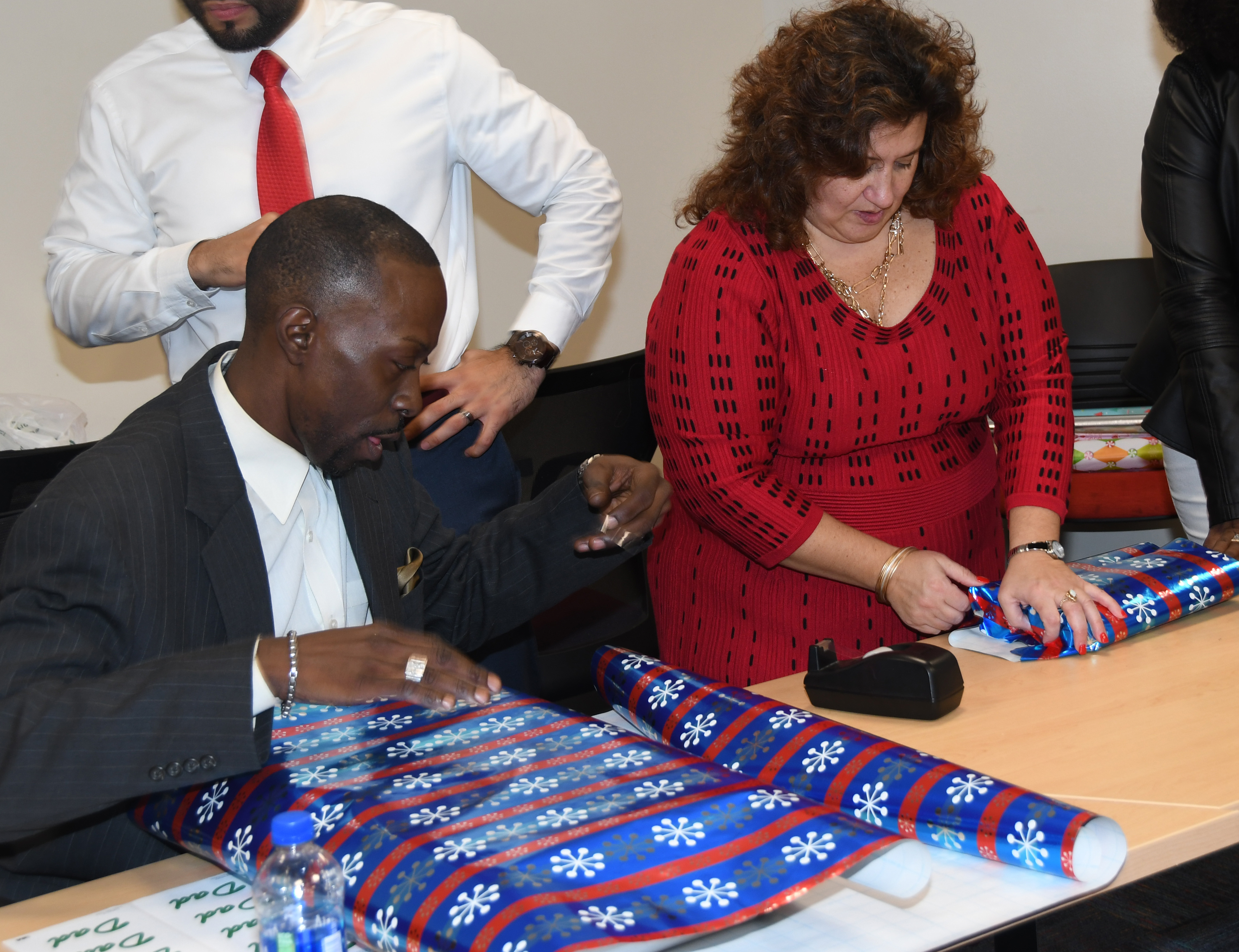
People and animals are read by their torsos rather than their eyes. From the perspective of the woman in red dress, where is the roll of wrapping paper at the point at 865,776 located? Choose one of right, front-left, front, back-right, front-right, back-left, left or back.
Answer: front-right

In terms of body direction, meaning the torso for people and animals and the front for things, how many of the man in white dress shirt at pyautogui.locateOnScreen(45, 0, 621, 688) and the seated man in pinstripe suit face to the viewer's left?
0

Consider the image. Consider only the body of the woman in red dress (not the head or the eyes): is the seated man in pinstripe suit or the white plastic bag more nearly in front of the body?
the seated man in pinstripe suit

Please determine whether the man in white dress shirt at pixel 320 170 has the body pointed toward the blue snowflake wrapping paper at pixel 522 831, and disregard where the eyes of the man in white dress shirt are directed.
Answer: yes

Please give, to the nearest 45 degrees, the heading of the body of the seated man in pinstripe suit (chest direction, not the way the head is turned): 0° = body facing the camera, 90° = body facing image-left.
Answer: approximately 315°

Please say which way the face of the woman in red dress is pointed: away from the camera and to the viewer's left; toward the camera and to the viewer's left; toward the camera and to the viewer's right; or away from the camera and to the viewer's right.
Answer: toward the camera and to the viewer's right

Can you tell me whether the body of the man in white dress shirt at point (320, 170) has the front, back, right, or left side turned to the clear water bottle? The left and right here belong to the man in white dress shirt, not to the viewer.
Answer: front

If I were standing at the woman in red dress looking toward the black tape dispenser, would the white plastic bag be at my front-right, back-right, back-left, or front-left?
back-right

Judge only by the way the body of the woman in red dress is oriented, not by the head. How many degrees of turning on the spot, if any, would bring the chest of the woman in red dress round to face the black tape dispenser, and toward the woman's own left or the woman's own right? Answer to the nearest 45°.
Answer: approximately 45° to the woman's own right

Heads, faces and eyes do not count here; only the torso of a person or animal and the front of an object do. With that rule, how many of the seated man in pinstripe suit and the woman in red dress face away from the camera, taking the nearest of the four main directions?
0
